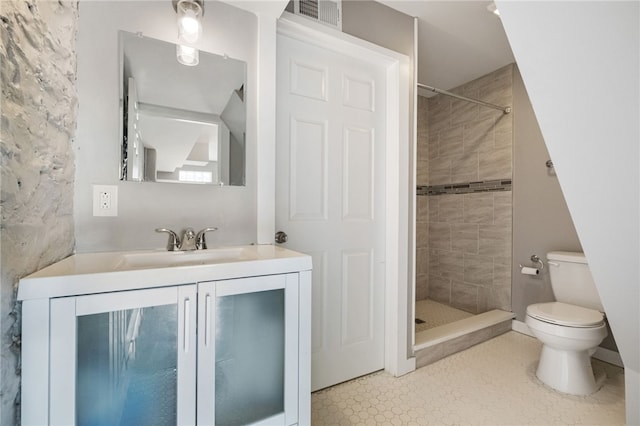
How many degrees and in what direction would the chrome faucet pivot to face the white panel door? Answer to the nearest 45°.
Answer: approximately 90° to its left

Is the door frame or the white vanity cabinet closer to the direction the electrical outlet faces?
the white vanity cabinet

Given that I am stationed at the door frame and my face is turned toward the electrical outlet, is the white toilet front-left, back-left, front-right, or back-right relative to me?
back-left

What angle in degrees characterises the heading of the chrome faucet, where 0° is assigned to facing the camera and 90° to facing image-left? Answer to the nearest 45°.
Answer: approximately 0°

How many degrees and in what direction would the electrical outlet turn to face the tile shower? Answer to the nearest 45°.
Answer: approximately 90° to its left

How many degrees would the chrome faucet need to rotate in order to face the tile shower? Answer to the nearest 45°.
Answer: approximately 90° to its left

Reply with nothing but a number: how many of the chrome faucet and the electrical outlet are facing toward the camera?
2

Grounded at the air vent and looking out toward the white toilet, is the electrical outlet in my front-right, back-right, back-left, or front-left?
back-right

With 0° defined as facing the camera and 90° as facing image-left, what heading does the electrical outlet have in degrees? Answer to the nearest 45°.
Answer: approximately 0°
